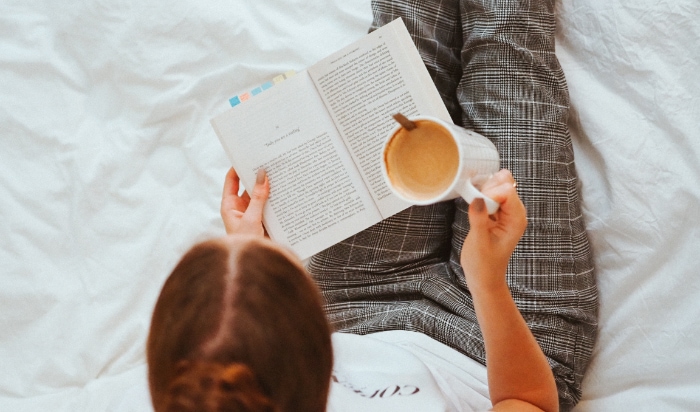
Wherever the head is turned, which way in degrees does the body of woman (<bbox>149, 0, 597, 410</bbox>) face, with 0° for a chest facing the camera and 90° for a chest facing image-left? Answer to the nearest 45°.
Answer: approximately 180°

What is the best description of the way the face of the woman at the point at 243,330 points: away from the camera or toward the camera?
away from the camera
